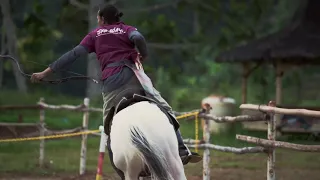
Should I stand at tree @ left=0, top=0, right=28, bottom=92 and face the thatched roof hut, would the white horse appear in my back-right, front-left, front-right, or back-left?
front-right

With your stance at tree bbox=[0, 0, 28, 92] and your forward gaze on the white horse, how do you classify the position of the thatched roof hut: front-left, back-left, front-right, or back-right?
front-left

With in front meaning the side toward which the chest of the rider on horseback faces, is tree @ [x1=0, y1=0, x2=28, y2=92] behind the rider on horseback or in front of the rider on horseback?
in front

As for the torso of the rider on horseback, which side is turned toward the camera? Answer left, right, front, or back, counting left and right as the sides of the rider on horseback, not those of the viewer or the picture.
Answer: back
